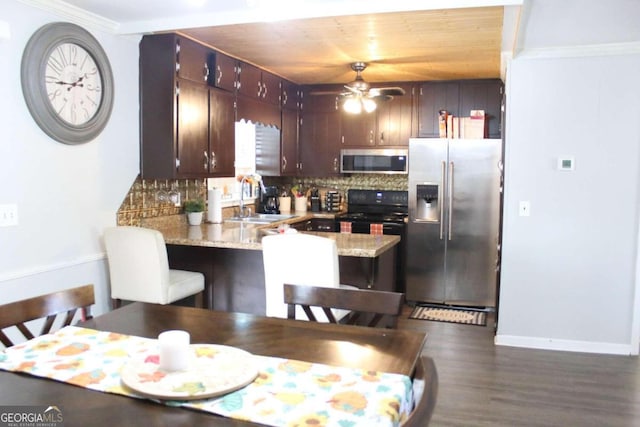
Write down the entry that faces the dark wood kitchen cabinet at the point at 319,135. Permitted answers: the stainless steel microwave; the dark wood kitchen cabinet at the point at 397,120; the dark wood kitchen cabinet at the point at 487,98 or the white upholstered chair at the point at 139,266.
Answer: the white upholstered chair

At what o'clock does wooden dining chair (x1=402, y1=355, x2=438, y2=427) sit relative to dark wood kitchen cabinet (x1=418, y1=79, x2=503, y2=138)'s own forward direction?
The wooden dining chair is roughly at 12 o'clock from the dark wood kitchen cabinet.

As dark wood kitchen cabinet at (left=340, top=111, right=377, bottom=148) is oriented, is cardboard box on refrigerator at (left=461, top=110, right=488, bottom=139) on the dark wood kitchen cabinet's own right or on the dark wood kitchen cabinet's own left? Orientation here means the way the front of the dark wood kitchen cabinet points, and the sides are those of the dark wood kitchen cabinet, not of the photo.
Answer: on the dark wood kitchen cabinet's own left

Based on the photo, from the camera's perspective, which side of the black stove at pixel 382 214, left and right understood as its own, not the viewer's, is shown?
front

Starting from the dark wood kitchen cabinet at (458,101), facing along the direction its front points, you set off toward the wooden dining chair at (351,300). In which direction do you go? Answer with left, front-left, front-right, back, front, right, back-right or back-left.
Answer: front

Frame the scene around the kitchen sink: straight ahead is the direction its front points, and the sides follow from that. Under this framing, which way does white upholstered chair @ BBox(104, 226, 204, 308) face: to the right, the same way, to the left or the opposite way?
to the left

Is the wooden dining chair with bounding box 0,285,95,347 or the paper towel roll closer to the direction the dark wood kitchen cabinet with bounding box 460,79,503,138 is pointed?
the wooden dining chair

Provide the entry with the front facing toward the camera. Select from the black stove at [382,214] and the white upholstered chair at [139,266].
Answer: the black stove

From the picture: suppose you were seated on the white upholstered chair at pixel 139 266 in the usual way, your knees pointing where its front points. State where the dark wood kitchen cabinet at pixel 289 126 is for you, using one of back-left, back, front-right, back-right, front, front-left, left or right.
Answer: front

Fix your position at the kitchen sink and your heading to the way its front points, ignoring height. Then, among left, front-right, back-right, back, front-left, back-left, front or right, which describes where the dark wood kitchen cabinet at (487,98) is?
front-left

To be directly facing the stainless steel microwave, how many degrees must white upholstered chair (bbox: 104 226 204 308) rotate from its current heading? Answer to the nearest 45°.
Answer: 0° — it already faces it

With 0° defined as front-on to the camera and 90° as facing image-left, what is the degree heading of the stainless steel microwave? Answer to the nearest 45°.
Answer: approximately 0°

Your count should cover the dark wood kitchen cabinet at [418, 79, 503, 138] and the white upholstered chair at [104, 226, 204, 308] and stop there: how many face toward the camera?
1

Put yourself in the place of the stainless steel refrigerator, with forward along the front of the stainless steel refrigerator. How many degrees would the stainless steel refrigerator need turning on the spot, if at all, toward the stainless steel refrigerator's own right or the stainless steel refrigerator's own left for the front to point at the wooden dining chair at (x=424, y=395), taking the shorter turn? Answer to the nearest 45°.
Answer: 0° — it already faces it

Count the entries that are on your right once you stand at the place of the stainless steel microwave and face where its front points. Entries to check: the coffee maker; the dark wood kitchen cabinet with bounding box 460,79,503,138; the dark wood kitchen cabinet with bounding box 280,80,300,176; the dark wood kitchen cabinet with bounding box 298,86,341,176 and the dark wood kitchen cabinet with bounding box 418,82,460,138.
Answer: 3

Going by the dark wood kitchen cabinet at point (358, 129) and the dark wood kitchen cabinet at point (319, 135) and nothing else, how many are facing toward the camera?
2

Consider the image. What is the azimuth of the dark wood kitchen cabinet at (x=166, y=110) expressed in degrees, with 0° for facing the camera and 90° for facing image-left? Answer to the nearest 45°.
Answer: approximately 315°
